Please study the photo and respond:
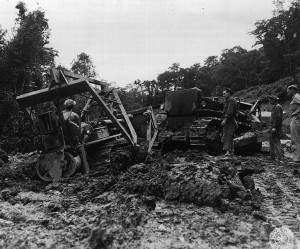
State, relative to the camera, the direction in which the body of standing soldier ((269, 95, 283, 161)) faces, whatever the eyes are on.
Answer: to the viewer's left

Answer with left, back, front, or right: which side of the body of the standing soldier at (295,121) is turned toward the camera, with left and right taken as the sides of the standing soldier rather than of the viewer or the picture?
left

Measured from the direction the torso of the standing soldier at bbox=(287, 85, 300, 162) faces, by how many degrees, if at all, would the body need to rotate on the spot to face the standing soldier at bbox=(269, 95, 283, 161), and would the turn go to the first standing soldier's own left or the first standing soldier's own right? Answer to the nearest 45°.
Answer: approximately 45° to the first standing soldier's own right
